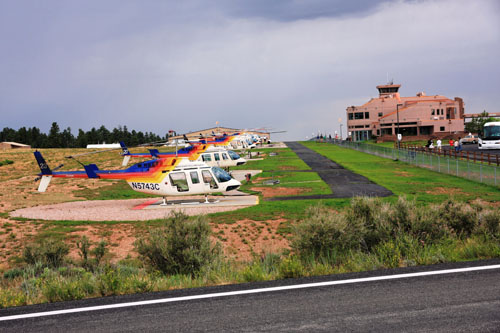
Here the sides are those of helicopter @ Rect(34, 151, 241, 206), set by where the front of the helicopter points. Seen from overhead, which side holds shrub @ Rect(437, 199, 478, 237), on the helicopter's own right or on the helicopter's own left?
on the helicopter's own right

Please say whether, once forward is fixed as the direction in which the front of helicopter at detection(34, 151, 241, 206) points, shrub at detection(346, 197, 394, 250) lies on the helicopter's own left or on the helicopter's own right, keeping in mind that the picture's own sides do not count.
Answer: on the helicopter's own right

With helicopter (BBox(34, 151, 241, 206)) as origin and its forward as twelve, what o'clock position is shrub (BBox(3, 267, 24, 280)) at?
The shrub is roughly at 4 o'clock from the helicopter.

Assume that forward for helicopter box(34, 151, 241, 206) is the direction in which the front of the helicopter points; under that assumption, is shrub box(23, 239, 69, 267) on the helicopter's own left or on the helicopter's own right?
on the helicopter's own right

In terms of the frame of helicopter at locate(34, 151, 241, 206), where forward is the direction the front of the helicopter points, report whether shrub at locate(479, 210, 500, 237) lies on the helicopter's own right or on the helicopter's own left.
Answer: on the helicopter's own right

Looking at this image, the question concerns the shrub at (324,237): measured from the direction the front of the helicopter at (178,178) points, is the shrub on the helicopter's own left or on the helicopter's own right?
on the helicopter's own right

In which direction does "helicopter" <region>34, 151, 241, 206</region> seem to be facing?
to the viewer's right

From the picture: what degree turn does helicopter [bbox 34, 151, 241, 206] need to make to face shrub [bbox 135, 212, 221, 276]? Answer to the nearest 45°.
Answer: approximately 90° to its right
